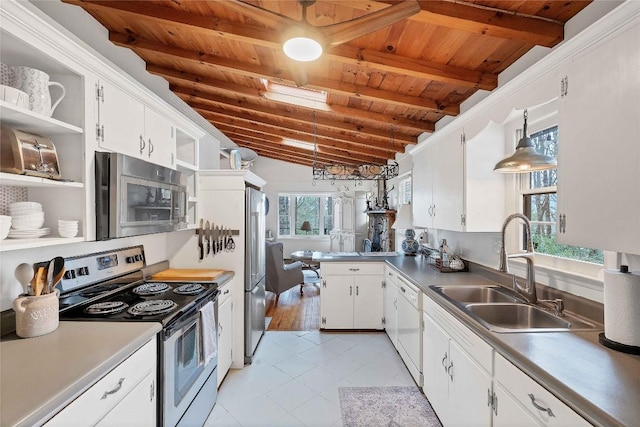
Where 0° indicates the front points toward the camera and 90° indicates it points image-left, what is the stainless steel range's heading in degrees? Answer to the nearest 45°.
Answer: approximately 315°

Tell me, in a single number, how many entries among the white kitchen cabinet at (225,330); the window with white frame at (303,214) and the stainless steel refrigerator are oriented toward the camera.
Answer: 1

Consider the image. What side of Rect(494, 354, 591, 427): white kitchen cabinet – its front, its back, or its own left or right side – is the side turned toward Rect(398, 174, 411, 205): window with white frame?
right

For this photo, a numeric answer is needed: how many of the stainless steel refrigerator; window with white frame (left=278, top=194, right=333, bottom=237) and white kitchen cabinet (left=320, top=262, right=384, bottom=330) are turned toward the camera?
2

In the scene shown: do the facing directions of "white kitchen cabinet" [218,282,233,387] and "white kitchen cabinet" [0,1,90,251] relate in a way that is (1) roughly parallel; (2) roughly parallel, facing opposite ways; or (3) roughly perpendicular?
roughly parallel

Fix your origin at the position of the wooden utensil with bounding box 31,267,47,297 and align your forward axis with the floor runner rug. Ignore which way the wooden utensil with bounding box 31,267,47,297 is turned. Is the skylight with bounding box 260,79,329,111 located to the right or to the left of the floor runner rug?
left

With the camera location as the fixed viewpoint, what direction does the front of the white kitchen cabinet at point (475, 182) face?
facing the viewer and to the left of the viewer

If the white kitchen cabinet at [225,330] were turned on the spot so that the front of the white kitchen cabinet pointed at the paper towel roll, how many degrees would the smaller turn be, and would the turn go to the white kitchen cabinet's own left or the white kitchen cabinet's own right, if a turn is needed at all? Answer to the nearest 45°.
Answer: approximately 45° to the white kitchen cabinet's own right

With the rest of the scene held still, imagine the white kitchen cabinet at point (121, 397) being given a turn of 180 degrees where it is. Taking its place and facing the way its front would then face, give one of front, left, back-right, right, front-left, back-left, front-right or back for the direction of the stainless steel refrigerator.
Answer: right

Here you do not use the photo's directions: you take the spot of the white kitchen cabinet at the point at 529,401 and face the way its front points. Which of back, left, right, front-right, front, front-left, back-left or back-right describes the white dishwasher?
right

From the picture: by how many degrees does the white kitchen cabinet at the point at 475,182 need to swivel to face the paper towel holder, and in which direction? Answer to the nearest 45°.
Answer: approximately 45° to its left

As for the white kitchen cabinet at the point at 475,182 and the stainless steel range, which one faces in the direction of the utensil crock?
the white kitchen cabinet

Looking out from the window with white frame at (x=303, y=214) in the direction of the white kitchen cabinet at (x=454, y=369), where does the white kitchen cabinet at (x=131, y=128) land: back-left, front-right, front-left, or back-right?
front-right

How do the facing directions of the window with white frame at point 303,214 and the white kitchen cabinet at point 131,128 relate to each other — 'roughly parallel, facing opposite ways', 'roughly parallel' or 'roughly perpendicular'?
roughly perpendicular

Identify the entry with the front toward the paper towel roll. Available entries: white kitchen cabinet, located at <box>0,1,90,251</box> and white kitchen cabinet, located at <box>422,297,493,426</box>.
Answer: white kitchen cabinet, located at <box>0,1,90,251</box>

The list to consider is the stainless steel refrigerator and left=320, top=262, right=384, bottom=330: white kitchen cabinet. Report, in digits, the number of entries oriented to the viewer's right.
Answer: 1

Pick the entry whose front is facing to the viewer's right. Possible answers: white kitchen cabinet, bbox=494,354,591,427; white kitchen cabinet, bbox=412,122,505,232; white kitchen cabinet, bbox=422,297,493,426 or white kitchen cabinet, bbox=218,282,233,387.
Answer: white kitchen cabinet, bbox=218,282,233,387

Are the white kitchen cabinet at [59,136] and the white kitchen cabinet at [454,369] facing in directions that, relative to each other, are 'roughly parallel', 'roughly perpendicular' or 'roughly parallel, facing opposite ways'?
roughly parallel, facing opposite ways

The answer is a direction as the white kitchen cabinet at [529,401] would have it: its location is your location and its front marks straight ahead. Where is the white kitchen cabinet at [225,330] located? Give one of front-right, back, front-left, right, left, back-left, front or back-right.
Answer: front-right
